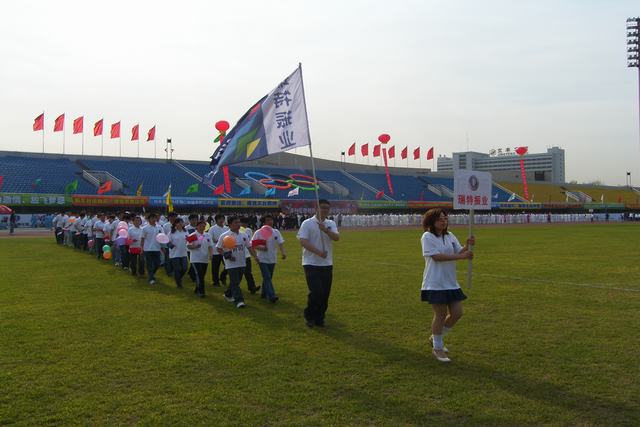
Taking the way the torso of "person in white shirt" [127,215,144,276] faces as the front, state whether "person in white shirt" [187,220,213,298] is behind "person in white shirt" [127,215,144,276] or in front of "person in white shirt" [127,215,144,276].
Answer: in front

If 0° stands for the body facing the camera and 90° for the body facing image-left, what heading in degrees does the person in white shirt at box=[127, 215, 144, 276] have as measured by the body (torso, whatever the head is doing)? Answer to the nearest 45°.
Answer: approximately 315°

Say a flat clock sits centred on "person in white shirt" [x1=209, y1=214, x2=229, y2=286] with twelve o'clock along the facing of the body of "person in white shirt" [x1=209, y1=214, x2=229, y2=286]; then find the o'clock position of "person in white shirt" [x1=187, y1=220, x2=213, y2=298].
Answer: "person in white shirt" [x1=187, y1=220, x2=213, y2=298] is roughly at 2 o'clock from "person in white shirt" [x1=209, y1=214, x2=229, y2=286].

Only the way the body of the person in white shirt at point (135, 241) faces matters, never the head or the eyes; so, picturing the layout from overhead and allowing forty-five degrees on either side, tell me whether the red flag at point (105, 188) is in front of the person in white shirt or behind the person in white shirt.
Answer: behind

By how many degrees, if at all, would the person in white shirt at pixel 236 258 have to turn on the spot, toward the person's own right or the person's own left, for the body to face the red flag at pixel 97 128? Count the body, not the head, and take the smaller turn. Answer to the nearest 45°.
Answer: approximately 135° to the person's own left

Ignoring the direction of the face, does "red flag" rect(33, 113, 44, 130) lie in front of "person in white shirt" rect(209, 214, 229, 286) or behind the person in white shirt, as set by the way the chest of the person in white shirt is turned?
behind

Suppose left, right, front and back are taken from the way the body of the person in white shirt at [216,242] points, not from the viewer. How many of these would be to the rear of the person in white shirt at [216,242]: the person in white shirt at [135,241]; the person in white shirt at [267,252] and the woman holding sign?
1

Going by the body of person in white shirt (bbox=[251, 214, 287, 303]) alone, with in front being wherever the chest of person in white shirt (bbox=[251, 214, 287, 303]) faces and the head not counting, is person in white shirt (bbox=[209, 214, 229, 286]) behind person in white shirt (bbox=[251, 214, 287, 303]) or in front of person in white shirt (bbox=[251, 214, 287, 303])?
behind

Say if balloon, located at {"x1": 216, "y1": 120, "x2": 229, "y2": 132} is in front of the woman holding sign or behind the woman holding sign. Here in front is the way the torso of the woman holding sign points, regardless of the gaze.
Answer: behind
